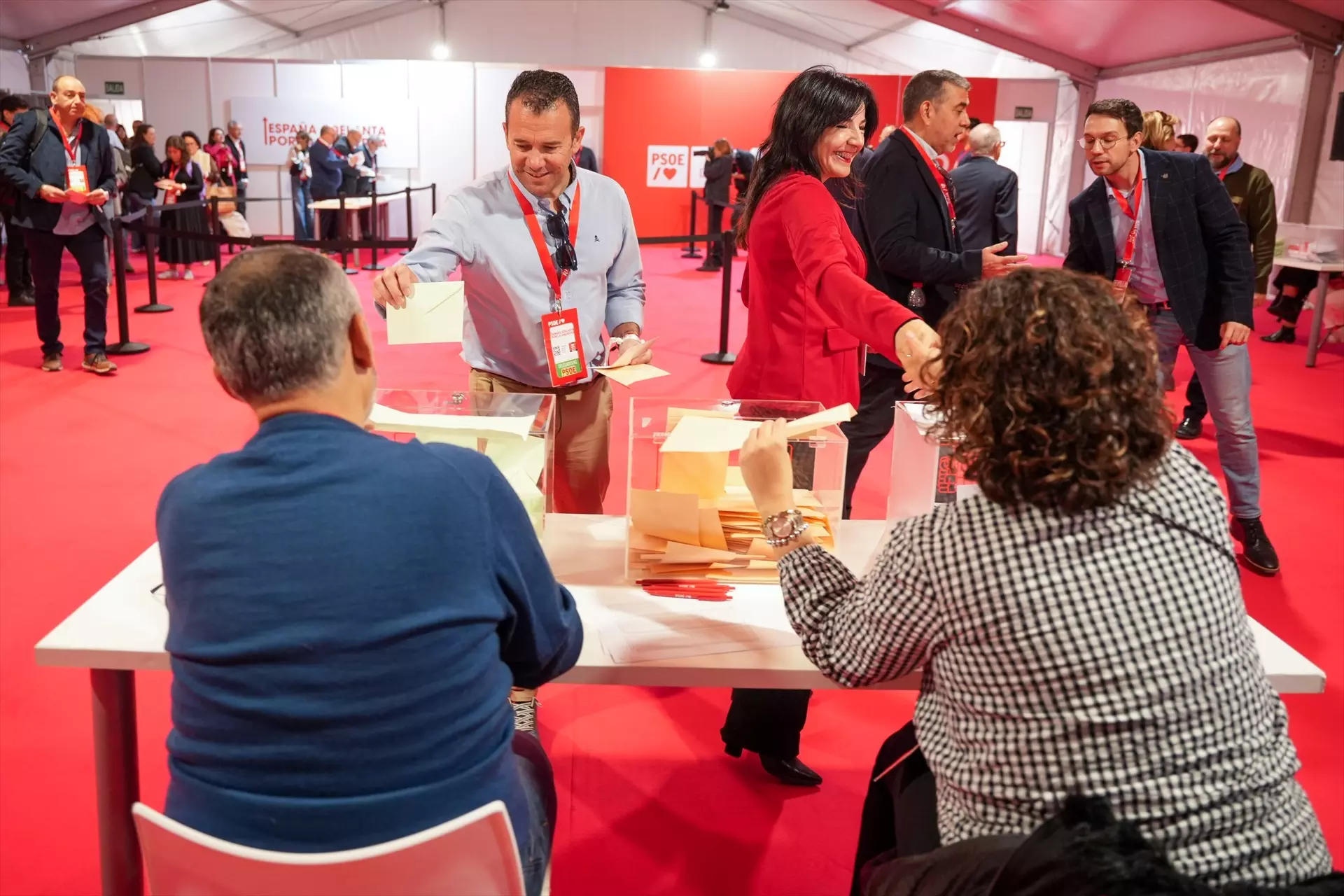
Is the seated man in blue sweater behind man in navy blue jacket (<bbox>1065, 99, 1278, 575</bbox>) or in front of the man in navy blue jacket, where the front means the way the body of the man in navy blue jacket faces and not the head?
in front

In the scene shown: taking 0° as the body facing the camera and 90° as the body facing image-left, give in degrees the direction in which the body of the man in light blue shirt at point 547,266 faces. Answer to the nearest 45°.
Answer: approximately 0°

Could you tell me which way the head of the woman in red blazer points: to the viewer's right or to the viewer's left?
to the viewer's right

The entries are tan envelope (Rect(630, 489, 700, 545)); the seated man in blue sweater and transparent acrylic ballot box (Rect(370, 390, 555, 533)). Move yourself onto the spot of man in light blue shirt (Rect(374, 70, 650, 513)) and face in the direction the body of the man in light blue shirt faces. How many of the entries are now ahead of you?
3

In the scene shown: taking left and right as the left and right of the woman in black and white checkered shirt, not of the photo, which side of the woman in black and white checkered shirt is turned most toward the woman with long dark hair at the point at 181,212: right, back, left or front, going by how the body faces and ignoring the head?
front

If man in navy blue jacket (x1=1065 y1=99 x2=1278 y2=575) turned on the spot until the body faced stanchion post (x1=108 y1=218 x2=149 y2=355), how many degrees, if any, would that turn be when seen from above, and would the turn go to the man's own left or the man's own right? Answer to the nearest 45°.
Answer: approximately 45° to the man's own right

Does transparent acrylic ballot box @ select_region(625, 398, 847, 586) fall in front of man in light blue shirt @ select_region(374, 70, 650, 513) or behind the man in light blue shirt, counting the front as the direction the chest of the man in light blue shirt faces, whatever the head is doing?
in front

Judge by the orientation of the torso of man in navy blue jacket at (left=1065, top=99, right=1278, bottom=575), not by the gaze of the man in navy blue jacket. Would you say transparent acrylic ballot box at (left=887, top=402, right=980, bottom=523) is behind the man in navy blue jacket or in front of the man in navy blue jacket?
in front

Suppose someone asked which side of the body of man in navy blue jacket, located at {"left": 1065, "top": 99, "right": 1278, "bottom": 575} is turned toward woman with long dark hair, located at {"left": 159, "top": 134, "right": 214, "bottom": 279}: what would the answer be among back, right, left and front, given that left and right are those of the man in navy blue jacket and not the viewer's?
right
